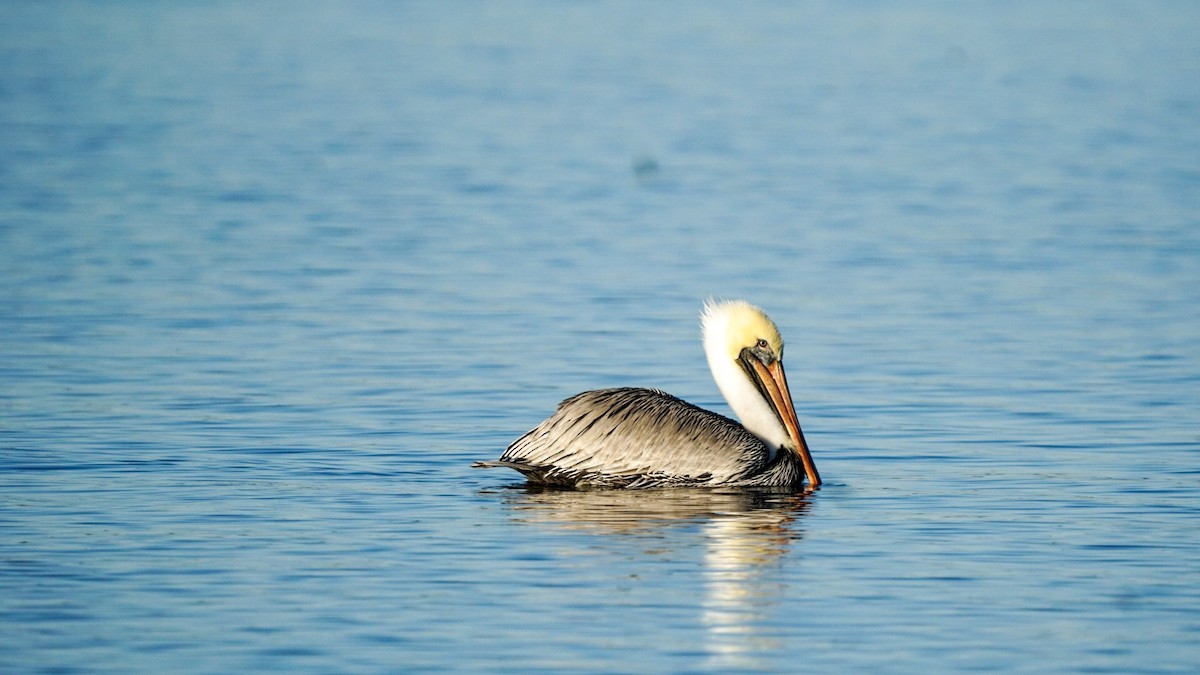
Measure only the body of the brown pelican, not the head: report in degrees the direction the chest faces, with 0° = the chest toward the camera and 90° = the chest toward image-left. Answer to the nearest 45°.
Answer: approximately 270°
